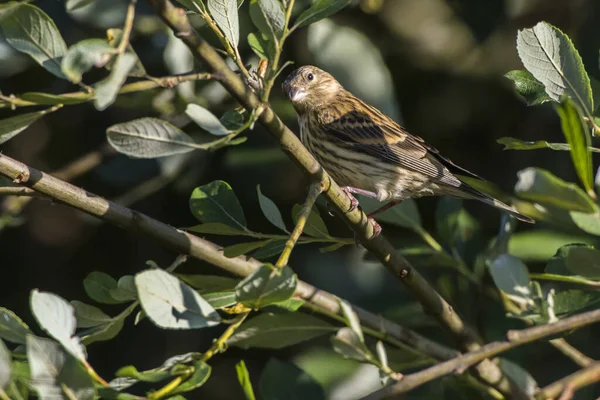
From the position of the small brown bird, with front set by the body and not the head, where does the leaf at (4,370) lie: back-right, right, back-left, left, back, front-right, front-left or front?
front

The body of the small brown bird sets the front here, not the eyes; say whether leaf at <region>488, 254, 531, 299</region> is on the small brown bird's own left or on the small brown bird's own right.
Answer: on the small brown bird's own left

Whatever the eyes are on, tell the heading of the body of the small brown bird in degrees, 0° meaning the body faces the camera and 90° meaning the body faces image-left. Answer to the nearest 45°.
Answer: approximately 90°
